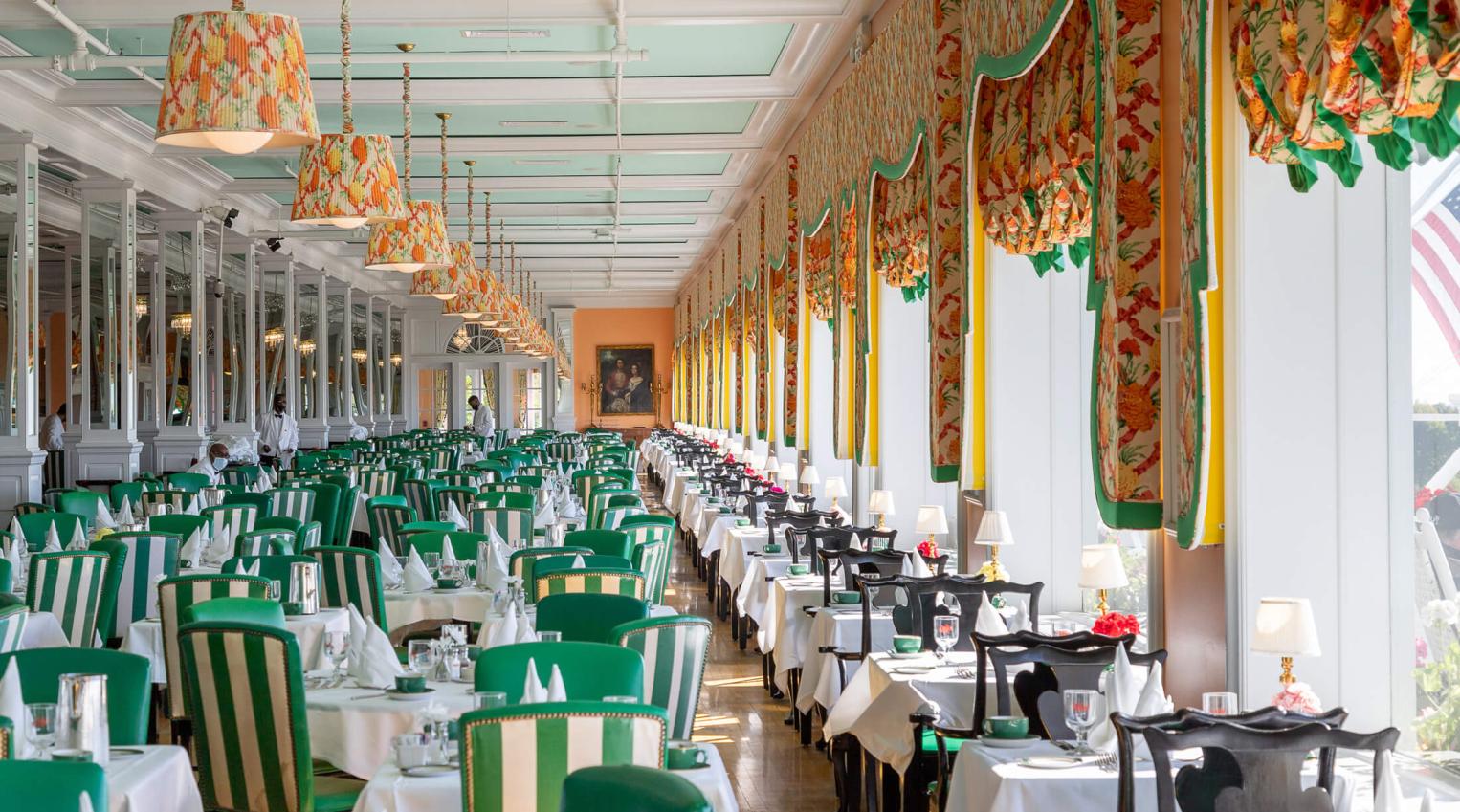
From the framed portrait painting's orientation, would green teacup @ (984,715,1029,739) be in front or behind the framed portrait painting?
in front

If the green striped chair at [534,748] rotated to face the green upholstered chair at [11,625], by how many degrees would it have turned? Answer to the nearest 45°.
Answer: approximately 45° to its left

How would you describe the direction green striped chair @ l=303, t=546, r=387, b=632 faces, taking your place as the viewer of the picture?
facing away from the viewer and to the right of the viewer

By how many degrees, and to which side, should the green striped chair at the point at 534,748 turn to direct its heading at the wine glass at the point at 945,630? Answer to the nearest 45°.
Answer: approximately 45° to its right

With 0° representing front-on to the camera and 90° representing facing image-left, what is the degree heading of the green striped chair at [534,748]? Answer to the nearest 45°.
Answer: approximately 180°

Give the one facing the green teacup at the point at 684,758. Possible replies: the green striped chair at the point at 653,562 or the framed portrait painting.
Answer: the framed portrait painting

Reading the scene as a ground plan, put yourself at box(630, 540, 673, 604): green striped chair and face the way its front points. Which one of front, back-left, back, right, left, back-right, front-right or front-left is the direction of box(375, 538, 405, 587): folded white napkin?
front-left

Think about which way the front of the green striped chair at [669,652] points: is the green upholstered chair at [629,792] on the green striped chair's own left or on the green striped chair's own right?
on the green striped chair's own left

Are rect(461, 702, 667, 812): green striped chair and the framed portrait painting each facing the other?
yes

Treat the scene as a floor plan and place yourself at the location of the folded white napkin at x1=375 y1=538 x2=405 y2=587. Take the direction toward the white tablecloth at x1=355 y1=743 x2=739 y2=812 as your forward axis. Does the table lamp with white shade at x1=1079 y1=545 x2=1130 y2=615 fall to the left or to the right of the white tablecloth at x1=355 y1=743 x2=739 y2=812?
left

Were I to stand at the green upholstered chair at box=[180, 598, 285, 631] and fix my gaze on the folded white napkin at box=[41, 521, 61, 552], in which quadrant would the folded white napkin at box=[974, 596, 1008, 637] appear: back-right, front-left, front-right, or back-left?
back-right
